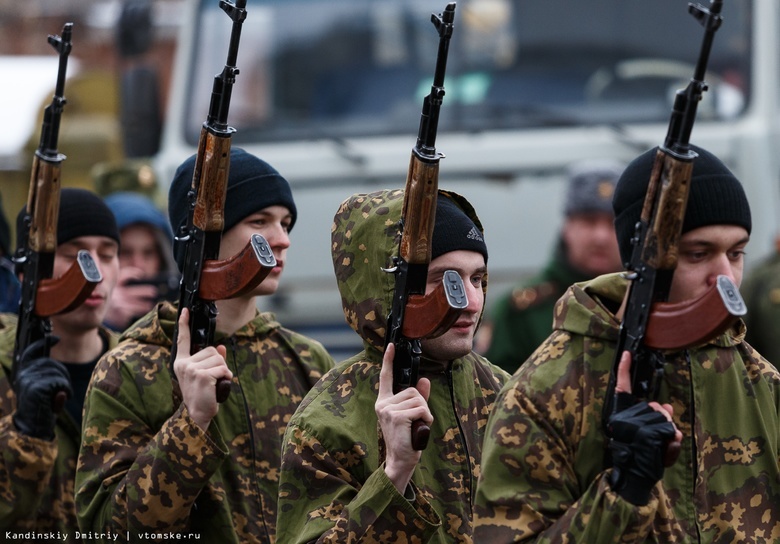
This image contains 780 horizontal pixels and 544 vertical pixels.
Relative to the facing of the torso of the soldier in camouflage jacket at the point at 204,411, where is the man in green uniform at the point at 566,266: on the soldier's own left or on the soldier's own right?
on the soldier's own left

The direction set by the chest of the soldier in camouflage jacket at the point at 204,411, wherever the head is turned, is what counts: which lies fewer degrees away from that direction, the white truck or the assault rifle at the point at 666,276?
the assault rifle

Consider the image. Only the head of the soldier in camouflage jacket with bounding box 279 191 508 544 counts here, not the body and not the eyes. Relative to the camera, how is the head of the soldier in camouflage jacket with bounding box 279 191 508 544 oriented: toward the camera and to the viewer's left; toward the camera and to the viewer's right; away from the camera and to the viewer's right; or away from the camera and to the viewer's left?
toward the camera and to the viewer's right

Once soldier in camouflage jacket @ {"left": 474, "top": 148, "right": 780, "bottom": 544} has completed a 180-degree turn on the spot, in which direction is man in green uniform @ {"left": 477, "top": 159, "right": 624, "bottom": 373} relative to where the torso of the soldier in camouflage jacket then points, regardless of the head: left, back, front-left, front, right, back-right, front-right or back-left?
front-right

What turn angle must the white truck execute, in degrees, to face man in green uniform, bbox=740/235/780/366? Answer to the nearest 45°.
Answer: approximately 45° to its left

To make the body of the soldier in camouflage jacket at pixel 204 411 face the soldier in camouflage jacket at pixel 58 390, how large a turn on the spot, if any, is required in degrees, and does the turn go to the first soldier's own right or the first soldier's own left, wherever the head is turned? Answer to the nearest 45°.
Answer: approximately 180°

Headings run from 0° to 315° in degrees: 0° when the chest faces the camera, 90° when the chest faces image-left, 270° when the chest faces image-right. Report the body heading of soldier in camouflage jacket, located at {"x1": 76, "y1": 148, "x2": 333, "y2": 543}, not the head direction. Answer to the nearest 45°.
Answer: approximately 315°

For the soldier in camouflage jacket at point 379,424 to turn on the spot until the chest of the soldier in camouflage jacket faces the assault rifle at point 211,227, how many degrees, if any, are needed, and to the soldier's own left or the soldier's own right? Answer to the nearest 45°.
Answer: approximately 180°
